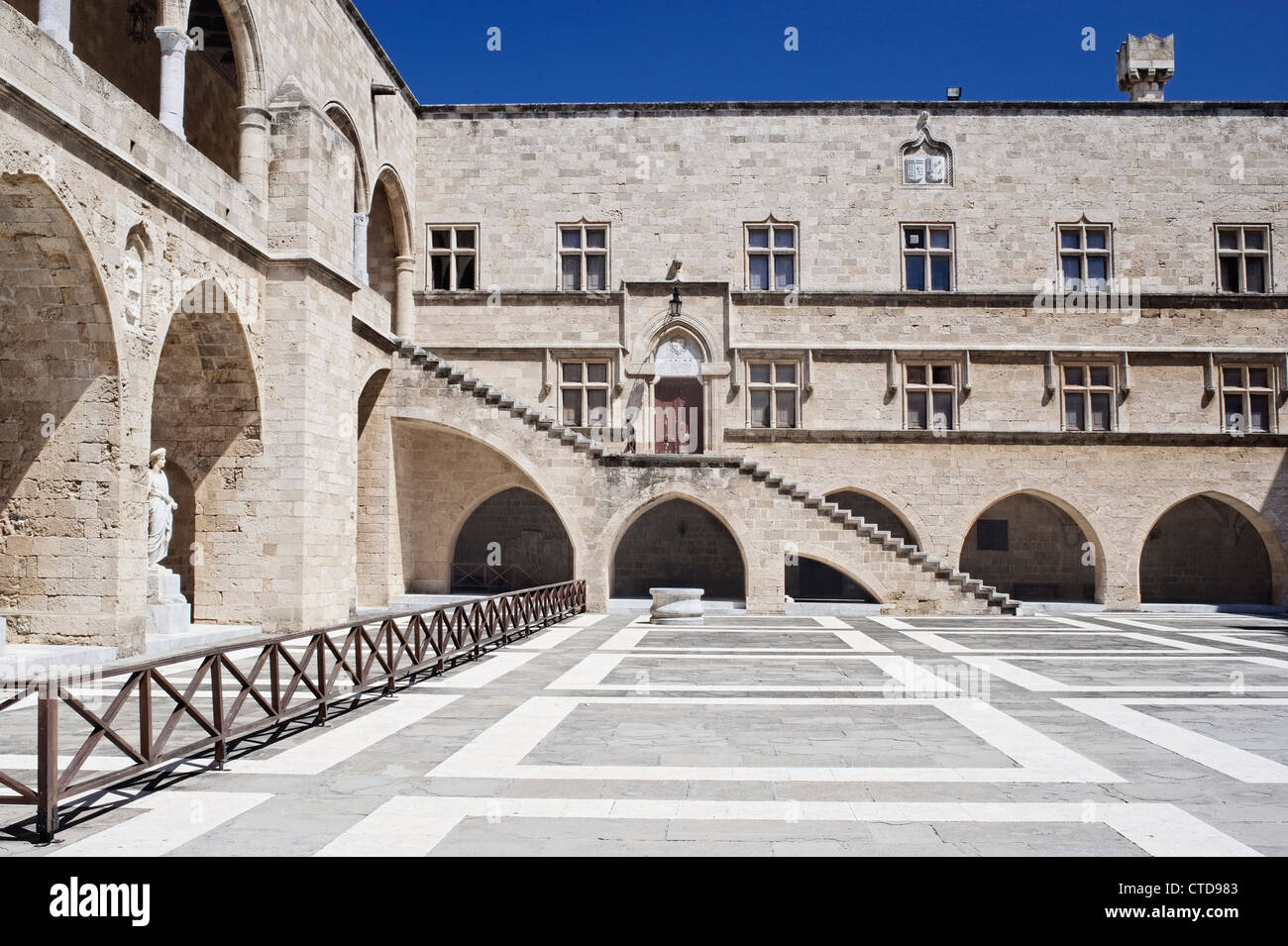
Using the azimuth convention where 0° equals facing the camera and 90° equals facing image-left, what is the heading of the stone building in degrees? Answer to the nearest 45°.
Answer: approximately 0°

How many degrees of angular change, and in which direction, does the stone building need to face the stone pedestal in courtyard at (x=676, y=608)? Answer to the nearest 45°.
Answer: approximately 45° to its right
